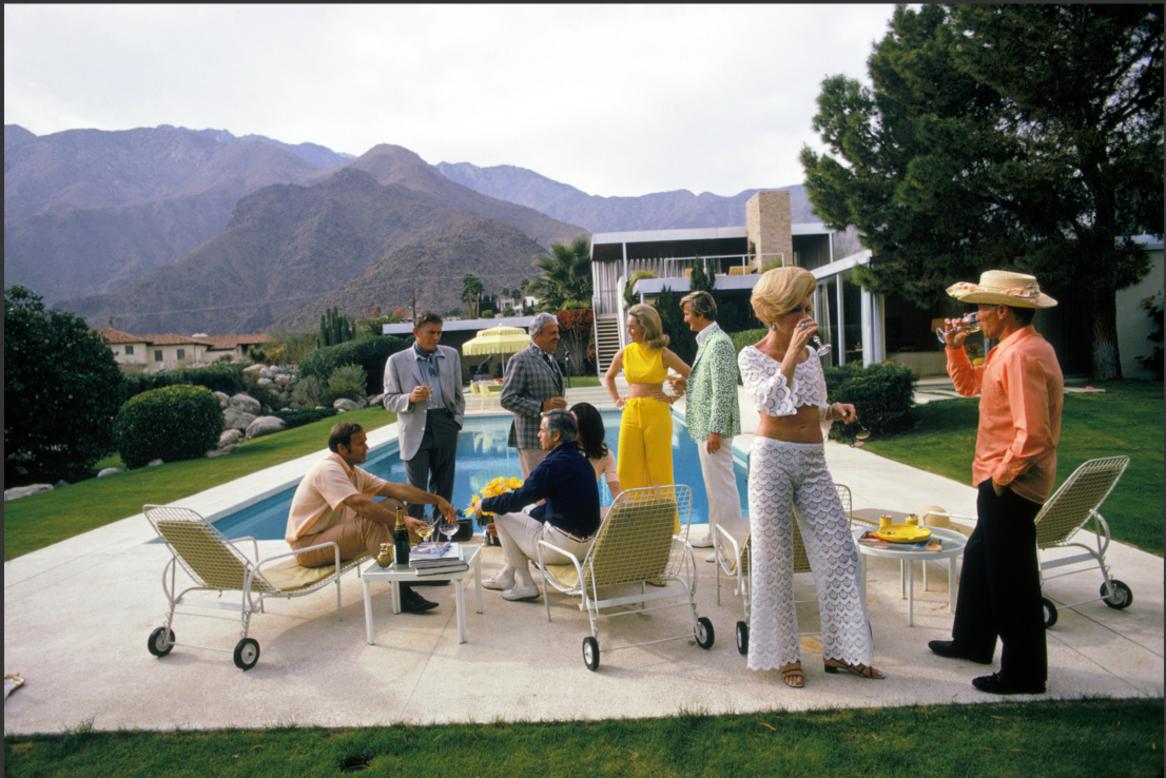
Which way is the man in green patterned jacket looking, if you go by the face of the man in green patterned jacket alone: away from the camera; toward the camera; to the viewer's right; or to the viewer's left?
to the viewer's left

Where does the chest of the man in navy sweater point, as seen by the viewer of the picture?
to the viewer's left

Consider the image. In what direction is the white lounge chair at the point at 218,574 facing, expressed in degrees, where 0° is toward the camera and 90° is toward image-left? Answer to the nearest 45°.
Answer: approximately 225°

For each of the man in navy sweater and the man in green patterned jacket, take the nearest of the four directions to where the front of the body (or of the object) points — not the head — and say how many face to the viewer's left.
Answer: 2

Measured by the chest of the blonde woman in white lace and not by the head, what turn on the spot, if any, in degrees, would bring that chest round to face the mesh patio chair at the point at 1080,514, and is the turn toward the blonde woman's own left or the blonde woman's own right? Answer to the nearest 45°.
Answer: approximately 90° to the blonde woman's own left

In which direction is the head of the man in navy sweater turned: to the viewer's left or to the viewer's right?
to the viewer's left

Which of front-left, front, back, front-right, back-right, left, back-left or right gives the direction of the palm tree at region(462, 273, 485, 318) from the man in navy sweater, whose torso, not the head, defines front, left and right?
right

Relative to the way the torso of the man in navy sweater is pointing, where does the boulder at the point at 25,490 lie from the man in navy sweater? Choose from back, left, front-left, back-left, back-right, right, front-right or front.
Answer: front-right

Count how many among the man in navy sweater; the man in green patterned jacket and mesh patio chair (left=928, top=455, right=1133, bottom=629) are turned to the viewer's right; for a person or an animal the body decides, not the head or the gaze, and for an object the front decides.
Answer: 0

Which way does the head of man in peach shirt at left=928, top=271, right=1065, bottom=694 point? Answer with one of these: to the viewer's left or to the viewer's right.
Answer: to the viewer's left

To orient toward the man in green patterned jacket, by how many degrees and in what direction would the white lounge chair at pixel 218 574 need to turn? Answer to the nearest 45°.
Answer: approximately 45° to its right

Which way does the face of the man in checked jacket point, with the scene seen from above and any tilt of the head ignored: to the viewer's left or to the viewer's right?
to the viewer's right

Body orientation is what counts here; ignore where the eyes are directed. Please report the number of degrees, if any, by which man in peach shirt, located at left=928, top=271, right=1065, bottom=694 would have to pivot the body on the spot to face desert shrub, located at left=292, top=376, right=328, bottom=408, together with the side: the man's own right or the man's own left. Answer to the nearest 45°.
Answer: approximately 45° to the man's own right

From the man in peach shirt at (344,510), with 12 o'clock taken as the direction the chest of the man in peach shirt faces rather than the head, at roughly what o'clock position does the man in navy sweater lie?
The man in navy sweater is roughly at 1 o'clock from the man in peach shirt.

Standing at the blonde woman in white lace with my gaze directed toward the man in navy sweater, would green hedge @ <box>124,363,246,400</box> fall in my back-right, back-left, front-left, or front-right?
front-right
